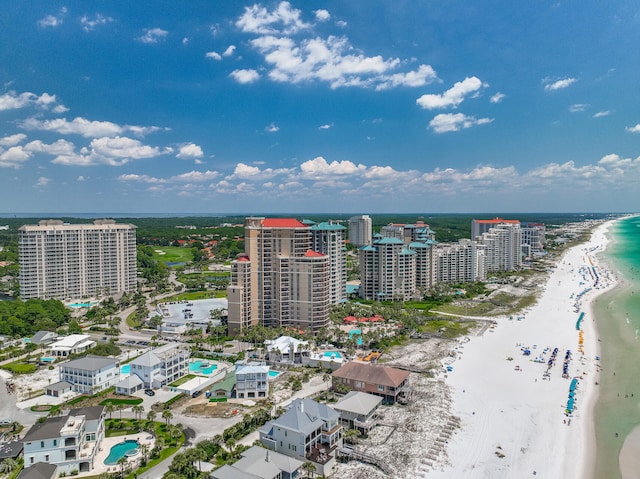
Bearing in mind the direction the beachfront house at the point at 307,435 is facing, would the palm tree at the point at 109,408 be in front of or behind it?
behind

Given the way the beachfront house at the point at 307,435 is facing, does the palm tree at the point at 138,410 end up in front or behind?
behind

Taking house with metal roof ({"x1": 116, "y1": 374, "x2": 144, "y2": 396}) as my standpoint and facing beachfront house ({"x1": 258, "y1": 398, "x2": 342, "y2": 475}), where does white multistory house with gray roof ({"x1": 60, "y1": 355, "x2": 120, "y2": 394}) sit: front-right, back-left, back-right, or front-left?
back-right

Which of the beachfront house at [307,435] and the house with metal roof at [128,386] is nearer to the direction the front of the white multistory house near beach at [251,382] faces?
the beachfront house

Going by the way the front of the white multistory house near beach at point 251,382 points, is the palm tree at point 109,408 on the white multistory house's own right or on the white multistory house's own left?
on the white multistory house's own right

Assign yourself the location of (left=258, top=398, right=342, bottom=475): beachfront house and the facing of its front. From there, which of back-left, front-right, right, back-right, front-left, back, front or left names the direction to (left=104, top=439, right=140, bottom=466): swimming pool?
back-right

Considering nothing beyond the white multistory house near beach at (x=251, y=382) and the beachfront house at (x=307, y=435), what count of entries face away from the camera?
0

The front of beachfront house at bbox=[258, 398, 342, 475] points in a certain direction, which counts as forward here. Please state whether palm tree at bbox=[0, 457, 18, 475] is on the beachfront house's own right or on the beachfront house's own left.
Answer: on the beachfront house's own right

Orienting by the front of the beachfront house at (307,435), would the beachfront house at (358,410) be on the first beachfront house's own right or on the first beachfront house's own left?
on the first beachfront house's own left

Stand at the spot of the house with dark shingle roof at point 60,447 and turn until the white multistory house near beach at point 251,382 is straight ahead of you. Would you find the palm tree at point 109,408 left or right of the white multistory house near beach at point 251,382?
left
